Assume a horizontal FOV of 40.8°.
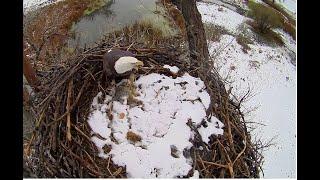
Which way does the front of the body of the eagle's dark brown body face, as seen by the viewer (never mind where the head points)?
to the viewer's right

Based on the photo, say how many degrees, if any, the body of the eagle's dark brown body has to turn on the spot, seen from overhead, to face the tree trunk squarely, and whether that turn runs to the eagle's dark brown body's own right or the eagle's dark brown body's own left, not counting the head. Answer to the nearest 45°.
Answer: approximately 90° to the eagle's dark brown body's own left
